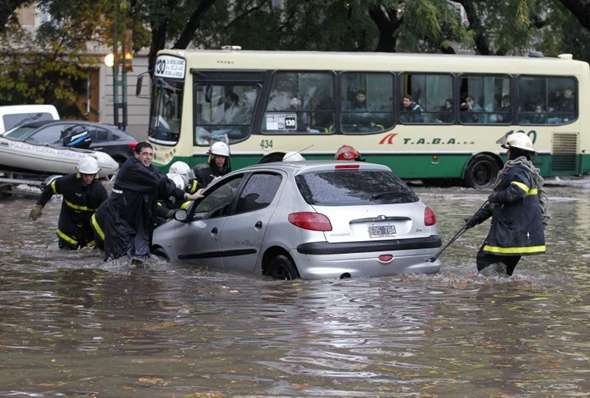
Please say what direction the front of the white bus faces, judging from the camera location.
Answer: facing to the left of the viewer

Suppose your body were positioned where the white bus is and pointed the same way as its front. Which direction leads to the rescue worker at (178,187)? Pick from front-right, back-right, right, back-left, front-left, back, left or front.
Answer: left

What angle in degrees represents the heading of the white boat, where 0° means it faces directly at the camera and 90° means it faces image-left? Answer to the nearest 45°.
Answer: approximately 90°

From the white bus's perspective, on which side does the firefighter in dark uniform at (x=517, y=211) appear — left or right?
on its left

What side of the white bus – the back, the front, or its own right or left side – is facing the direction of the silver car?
left

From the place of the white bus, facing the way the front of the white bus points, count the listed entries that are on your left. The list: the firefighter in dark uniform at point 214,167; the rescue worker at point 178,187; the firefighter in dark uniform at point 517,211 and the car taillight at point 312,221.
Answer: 4

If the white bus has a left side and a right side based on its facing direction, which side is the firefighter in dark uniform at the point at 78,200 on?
on its left

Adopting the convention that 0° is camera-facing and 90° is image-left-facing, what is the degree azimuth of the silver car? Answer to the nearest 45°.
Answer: approximately 135°
